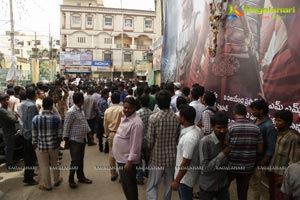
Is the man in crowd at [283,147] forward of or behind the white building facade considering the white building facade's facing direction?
forward

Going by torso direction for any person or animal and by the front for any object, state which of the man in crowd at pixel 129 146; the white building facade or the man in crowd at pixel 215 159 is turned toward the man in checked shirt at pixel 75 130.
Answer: the white building facade
